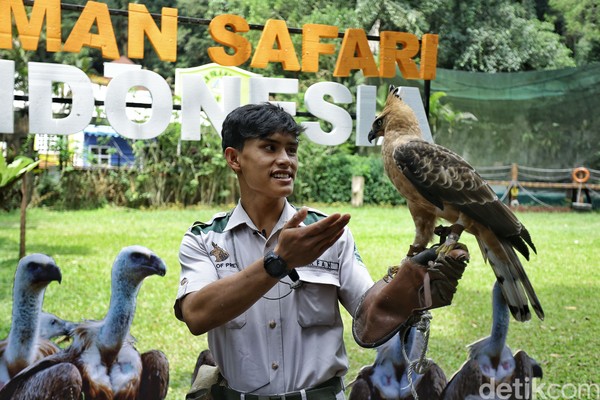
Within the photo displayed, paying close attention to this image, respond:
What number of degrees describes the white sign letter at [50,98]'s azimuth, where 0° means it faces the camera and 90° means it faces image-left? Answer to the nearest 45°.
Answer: approximately 0°

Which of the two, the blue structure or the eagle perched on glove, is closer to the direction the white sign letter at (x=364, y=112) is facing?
the eagle perched on glove

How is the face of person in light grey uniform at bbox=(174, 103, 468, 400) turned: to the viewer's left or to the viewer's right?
to the viewer's right

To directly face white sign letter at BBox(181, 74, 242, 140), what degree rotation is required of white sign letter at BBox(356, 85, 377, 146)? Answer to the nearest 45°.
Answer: approximately 90° to its right
